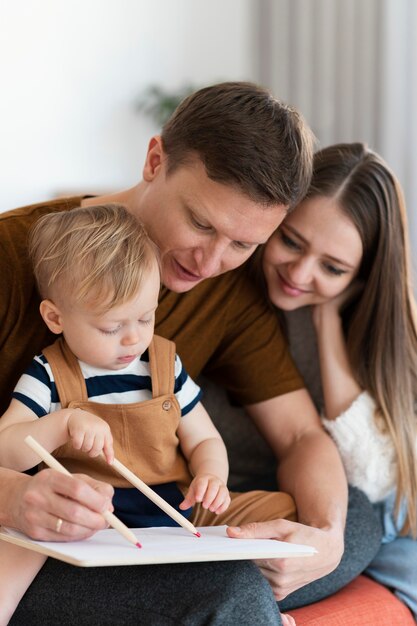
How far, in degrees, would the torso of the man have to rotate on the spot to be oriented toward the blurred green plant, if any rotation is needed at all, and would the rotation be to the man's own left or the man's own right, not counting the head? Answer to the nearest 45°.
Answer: approximately 180°

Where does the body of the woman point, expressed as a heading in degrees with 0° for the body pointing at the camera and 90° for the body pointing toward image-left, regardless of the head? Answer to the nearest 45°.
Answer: approximately 45°

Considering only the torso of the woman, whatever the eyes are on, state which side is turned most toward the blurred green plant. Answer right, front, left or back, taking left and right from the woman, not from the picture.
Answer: right
